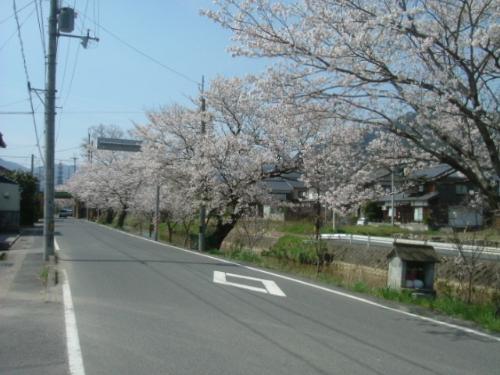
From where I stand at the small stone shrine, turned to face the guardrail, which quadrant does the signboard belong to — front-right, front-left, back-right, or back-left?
front-left

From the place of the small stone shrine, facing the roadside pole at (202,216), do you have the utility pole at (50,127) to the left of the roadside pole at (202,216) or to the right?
left

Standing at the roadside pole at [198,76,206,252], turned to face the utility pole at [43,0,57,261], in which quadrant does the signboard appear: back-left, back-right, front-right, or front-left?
back-right

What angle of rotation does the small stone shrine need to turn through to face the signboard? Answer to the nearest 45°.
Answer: approximately 180°

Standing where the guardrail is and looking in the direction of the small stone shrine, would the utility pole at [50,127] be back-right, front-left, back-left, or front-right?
front-right

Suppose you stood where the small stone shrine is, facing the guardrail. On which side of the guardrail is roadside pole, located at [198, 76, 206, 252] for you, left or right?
left

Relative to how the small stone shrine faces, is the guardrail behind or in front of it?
behind
